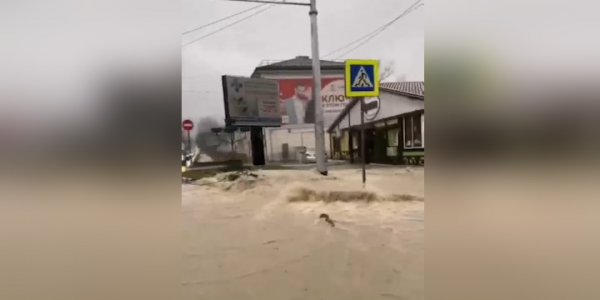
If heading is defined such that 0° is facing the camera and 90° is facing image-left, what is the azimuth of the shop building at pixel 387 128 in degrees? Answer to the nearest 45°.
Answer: approximately 45°

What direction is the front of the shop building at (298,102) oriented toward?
toward the camera

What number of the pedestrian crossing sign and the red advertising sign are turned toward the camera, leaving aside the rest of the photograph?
2

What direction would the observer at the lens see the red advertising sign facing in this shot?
facing the viewer

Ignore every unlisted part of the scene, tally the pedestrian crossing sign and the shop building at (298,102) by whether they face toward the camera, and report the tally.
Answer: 2

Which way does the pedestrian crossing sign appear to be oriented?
toward the camera
